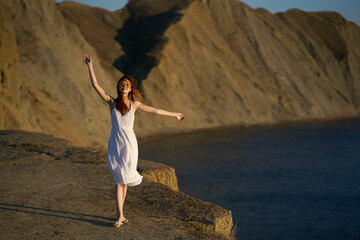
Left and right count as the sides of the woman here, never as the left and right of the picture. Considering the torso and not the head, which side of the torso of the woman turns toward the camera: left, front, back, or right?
front
